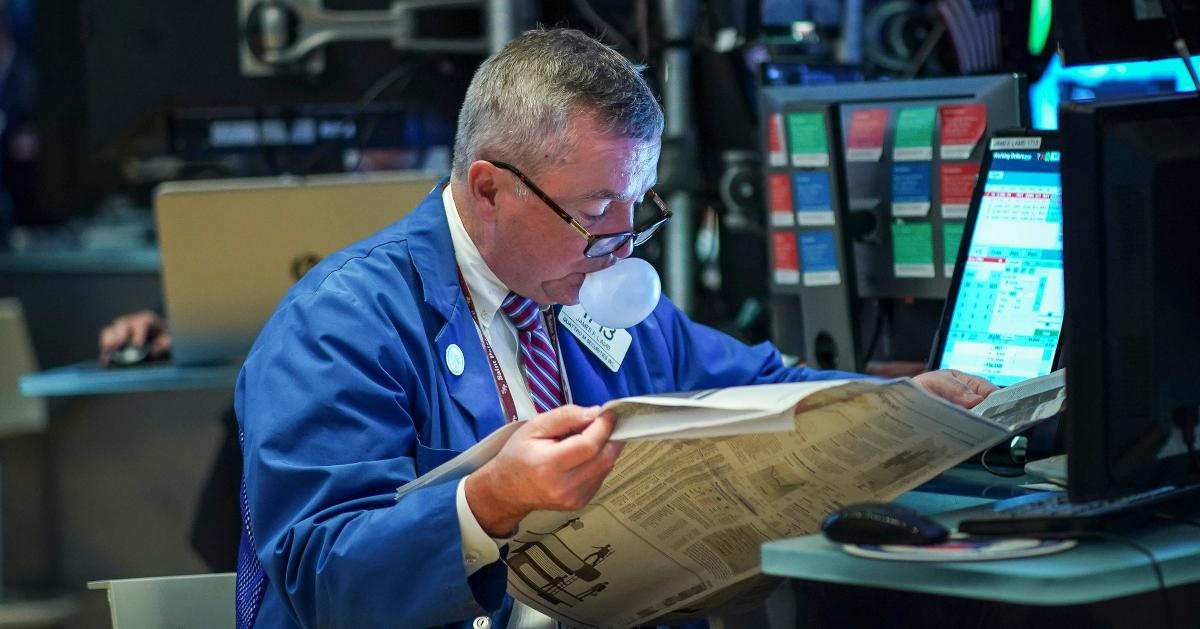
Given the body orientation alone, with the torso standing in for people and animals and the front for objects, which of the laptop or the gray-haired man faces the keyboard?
the gray-haired man

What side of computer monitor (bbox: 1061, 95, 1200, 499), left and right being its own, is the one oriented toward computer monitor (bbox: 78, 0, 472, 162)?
front

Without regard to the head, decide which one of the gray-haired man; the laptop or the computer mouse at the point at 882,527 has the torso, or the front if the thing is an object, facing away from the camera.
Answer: the laptop

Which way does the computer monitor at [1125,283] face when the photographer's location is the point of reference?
facing away from the viewer and to the left of the viewer

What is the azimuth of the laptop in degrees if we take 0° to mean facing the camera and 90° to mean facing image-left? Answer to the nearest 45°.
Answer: approximately 180°

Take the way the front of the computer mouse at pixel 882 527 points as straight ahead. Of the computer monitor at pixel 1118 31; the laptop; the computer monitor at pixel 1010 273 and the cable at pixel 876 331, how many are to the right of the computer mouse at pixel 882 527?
0

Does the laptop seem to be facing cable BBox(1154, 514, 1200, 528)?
no

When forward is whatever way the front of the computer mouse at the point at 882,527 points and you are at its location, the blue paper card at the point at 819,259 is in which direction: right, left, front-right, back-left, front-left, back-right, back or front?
left

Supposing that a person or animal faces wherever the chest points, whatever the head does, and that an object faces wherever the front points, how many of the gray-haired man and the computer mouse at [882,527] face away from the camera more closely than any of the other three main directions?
0

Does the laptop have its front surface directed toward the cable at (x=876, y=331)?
no

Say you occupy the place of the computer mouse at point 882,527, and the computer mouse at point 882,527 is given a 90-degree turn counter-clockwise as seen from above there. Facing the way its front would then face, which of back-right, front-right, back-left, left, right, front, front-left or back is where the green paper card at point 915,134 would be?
front

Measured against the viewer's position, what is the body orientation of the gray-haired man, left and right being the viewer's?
facing the viewer and to the right of the viewer

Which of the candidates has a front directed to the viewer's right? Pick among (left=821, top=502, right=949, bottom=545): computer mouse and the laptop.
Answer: the computer mouse
